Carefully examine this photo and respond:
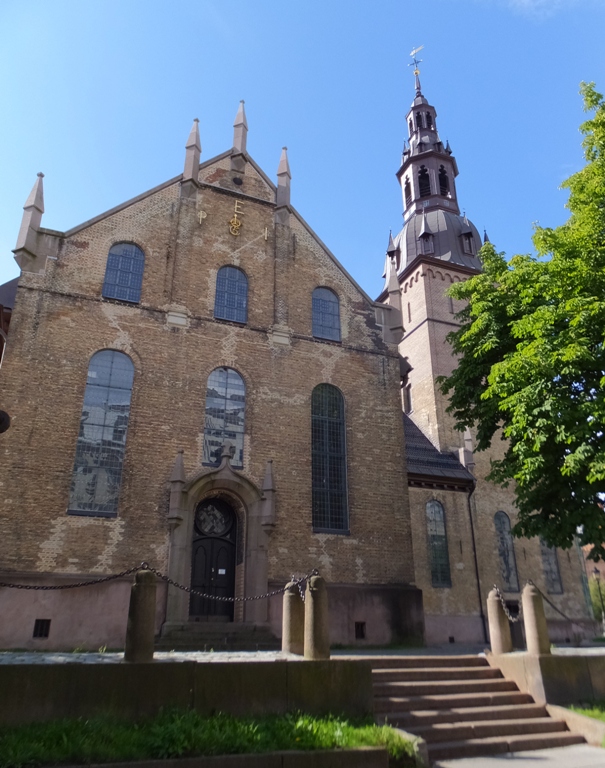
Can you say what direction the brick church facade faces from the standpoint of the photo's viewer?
facing the viewer

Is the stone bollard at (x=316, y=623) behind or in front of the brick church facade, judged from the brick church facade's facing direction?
in front

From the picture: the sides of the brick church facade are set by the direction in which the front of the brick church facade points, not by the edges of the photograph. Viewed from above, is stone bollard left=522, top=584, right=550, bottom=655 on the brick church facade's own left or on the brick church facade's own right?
on the brick church facade's own left

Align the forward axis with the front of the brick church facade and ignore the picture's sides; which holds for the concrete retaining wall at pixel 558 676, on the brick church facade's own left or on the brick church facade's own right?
on the brick church facade's own left

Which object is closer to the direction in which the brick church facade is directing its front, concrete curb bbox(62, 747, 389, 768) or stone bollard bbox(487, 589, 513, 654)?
the concrete curb

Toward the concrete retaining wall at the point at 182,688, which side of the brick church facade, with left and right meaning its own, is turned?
front

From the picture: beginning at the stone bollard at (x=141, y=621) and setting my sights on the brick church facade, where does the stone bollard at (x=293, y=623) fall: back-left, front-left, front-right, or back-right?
front-right

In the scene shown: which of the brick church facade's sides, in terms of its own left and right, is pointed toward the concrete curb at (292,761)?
front

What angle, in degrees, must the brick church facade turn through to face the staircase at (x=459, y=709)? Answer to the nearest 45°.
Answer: approximately 45° to its left

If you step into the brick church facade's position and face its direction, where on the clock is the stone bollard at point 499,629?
The stone bollard is roughly at 10 o'clock from the brick church facade.
